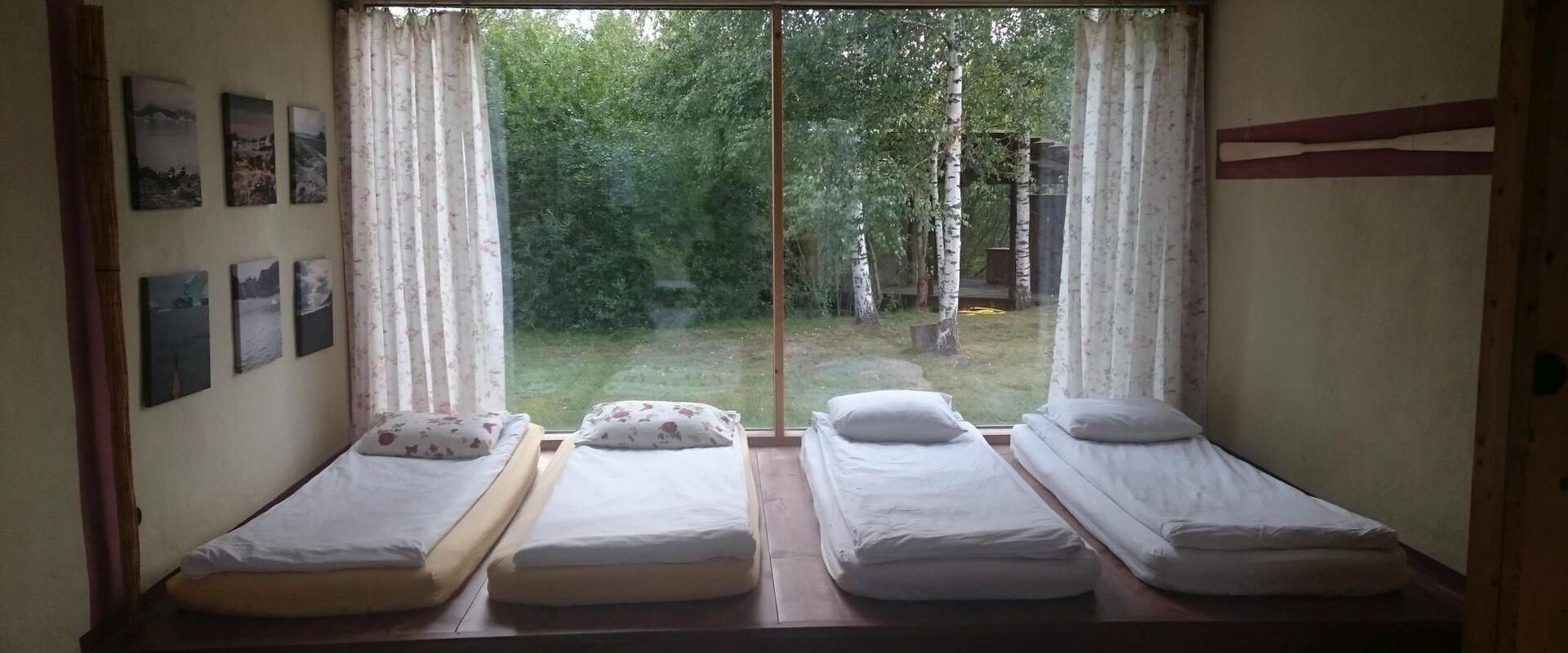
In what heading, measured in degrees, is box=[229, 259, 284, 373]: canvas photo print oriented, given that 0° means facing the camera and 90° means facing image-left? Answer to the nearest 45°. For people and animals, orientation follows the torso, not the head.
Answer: approximately 315°

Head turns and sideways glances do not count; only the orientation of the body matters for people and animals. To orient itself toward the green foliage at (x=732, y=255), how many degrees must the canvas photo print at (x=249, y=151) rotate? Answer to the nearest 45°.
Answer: approximately 45° to its left

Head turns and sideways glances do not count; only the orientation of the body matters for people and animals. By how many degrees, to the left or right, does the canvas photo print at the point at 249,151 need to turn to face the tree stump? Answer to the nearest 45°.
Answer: approximately 45° to its left

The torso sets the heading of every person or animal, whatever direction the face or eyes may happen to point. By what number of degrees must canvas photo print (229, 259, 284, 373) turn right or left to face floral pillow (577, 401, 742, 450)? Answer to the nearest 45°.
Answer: approximately 45° to its left

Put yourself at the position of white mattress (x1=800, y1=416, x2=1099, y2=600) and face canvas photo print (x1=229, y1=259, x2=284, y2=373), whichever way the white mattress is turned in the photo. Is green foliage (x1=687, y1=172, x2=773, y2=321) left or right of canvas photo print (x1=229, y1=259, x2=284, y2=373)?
right

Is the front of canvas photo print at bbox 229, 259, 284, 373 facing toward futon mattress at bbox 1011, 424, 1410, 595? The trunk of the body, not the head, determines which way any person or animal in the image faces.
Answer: yes

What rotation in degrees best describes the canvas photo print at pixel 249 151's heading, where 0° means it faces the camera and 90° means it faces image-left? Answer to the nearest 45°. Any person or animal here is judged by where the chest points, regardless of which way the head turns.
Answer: approximately 315°

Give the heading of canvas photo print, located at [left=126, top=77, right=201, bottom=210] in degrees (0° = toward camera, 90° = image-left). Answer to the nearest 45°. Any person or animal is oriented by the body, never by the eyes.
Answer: approximately 315°

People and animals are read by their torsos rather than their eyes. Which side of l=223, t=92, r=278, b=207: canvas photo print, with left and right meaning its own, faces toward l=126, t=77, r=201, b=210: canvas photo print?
right
